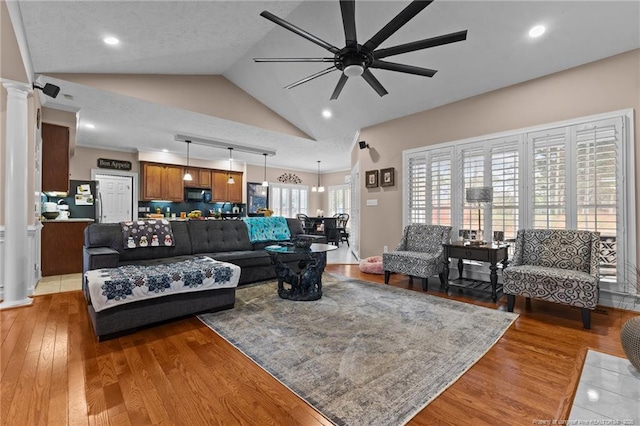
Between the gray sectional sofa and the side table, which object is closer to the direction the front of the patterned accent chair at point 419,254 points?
the gray sectional sofa

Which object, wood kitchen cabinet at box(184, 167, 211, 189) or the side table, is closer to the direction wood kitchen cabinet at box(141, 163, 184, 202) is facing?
the side table

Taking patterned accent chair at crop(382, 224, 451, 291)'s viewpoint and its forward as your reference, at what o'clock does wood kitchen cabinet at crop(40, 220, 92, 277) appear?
The wood kitchen cabinet is roughly at 1 o'clock from the patterned accent chair.

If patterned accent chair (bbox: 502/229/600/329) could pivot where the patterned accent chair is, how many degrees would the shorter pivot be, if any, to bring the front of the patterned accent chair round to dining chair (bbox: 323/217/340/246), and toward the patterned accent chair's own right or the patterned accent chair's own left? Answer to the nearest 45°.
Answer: approximately 90° to the patterned accent chair's own right

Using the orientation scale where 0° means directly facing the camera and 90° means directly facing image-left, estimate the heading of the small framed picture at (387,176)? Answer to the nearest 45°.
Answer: approximately 45°

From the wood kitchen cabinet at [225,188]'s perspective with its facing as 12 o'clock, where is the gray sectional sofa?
The gray sectional sofa is roughly at 12 o'clock from the wood kitchen cabinet.

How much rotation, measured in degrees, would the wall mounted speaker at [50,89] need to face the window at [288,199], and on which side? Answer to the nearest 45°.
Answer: approximately 90° to its left

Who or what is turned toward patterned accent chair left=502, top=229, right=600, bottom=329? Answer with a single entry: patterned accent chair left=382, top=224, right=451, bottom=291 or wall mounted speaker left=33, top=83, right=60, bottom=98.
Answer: the wall mounted speaker

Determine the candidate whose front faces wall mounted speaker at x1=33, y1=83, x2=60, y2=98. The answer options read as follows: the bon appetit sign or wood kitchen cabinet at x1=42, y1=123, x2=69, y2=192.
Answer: the bon appetit sign

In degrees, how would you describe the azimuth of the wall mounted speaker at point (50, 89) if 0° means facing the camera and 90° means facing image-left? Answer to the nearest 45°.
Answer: approximately 315°

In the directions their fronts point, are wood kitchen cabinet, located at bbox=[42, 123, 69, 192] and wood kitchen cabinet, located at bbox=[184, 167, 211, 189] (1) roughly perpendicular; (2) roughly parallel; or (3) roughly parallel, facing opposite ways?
roughly perpendicular

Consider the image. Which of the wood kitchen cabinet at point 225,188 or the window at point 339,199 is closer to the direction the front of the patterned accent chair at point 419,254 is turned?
the wood kitchen cabinet

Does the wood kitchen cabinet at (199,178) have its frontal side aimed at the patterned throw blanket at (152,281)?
yes
